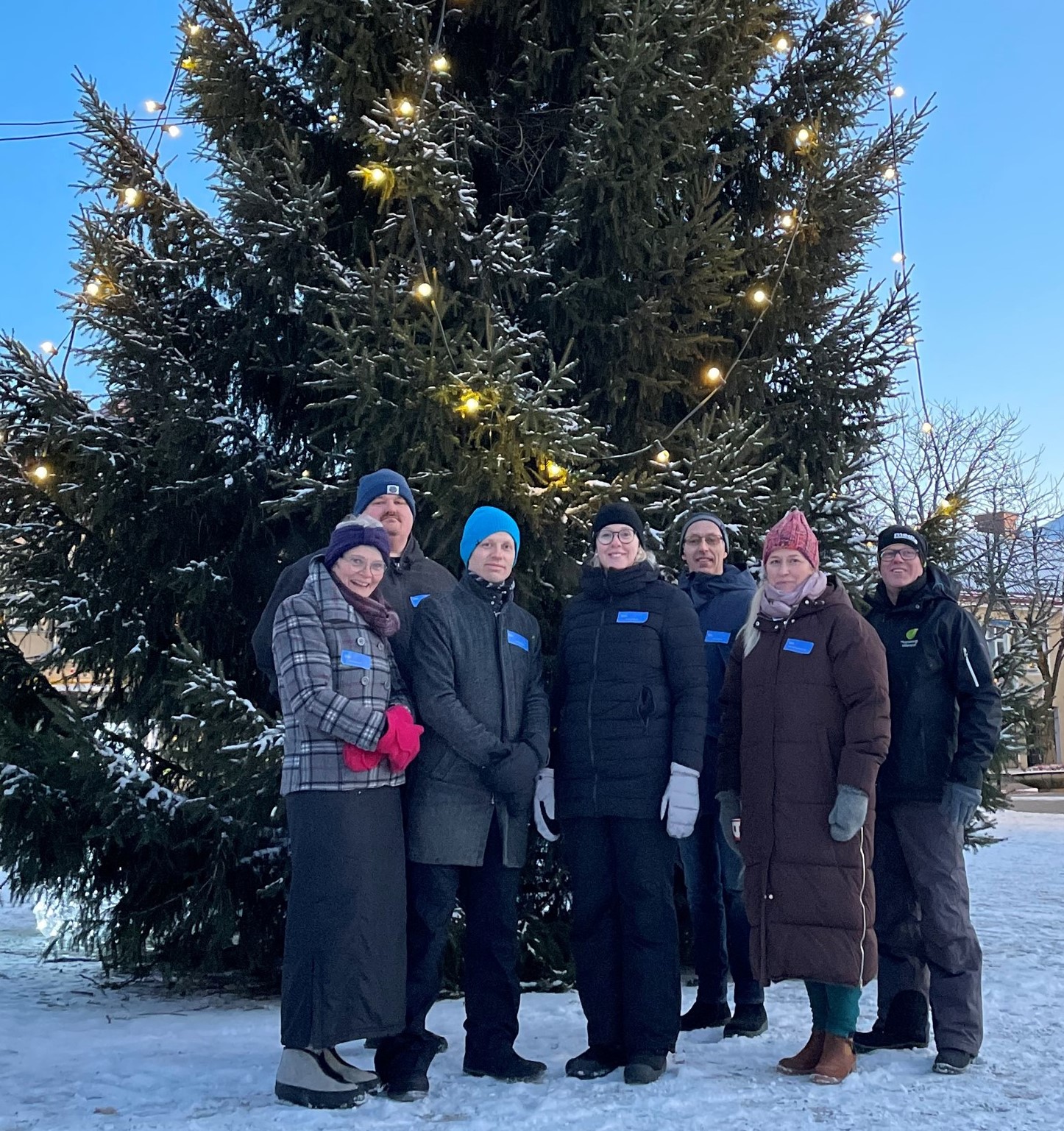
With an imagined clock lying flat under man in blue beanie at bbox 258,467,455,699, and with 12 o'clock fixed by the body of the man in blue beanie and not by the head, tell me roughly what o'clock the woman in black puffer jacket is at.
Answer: The woman in black puffer jacket is roughly at 10 o'clock from the man in blue beanie.

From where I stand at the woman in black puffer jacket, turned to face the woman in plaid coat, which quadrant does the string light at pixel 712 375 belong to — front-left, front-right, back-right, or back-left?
back-right

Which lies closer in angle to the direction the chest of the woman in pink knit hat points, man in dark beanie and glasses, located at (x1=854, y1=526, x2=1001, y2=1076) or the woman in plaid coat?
the woman in plaid coat

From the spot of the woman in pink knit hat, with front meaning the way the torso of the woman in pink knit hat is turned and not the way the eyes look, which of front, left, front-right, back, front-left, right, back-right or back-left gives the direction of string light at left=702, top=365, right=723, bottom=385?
back-right

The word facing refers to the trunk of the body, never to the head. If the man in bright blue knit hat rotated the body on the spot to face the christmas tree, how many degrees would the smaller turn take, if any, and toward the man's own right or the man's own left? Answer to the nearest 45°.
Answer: approximately 135° to the man's own left

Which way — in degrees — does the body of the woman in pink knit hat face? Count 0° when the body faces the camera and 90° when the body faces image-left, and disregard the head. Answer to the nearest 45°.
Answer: approximately 45°
